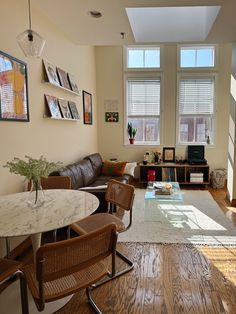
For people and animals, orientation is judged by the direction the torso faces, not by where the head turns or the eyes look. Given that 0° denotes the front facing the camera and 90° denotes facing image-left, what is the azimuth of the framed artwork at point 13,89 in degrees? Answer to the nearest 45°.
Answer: approximately 315°

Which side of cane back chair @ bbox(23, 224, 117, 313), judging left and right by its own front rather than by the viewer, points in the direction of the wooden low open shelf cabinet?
right

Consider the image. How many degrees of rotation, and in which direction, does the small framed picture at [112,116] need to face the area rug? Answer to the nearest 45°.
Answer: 0° — it already faces it

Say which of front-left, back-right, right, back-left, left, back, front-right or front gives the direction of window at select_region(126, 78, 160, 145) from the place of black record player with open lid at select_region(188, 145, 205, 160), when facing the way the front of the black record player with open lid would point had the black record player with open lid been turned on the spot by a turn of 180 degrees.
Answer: left

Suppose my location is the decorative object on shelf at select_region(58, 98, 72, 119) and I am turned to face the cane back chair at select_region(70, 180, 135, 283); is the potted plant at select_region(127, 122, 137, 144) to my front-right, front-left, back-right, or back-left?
back-left

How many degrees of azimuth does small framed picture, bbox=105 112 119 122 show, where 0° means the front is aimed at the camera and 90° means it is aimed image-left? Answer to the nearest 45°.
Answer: approximately 0°

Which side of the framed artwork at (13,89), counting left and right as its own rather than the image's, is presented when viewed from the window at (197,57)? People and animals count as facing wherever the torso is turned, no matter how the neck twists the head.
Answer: left

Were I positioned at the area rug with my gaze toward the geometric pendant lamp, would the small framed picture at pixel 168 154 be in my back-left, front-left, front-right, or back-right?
back-right

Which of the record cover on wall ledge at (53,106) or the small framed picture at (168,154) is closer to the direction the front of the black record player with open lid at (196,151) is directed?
the record cover on wall ledge

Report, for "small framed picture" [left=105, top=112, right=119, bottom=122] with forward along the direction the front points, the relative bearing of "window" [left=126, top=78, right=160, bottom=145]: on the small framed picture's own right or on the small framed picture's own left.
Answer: on the small framed picture's own left

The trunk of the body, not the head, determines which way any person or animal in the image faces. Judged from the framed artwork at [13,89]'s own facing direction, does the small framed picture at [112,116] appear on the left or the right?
on its left

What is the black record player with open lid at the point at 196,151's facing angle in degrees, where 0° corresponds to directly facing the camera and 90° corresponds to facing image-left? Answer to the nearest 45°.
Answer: approximately 0°

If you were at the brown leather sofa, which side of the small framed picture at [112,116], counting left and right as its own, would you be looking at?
front
